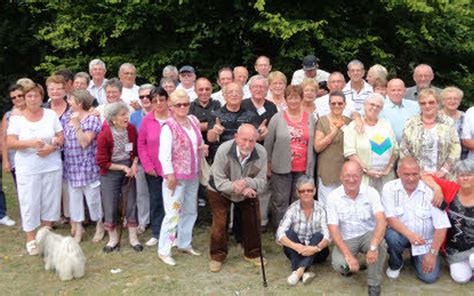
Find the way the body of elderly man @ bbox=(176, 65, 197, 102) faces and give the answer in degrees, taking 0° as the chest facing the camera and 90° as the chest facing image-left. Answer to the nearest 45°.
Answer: approximately 0°

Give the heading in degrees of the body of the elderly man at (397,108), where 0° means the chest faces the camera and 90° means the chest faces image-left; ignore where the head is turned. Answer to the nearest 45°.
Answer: approximately 0°

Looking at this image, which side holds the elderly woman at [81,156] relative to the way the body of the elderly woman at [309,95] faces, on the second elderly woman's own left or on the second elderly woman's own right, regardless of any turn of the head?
on the second elderly woman's own right

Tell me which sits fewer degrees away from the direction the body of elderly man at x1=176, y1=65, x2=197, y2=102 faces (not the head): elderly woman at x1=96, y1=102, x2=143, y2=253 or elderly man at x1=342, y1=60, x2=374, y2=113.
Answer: the elderly woman

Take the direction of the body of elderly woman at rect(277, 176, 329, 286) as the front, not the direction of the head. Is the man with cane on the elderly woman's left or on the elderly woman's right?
on the elderly woman's right

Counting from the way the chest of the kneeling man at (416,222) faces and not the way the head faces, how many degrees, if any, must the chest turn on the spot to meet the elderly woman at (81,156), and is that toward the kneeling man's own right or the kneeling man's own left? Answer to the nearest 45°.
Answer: approximately 90° to the kneeling man's own right
